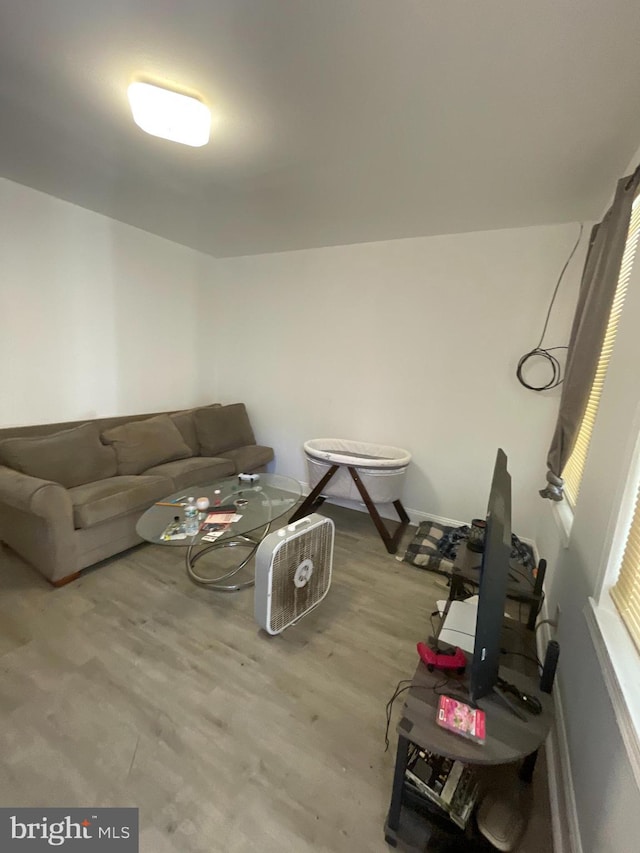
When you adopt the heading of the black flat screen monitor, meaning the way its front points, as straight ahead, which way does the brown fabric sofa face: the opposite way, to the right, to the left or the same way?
the opposite way

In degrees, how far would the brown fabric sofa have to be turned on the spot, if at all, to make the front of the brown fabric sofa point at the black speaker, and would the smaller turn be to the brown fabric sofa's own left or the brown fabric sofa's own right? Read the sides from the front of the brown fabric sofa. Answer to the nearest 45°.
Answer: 0° — it already faces it

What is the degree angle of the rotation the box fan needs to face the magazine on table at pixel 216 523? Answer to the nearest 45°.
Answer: approximately 180°

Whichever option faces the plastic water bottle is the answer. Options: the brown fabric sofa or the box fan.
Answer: the brown fabric sofa

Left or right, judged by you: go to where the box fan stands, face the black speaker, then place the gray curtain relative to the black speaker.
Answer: left

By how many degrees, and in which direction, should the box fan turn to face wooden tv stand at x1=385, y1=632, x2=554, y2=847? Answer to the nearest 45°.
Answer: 0° — it already faces it

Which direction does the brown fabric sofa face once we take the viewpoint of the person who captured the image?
facing the viewer and to the right of the viewer

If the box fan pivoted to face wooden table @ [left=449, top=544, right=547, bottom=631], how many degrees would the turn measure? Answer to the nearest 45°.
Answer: approximately 45° to its left

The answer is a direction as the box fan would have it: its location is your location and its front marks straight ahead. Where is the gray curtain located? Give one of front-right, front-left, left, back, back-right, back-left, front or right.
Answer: front-left

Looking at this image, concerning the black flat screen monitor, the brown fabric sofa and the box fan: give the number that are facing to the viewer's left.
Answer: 1

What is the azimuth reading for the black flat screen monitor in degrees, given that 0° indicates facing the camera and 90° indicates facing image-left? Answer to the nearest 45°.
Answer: approximately 90°

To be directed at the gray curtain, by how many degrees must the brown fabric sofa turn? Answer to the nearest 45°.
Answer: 0° — it already faces it

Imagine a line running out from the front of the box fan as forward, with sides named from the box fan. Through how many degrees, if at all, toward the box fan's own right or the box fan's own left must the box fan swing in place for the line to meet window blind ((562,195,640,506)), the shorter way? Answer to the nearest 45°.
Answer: approximately 45° to the box fan's own left
